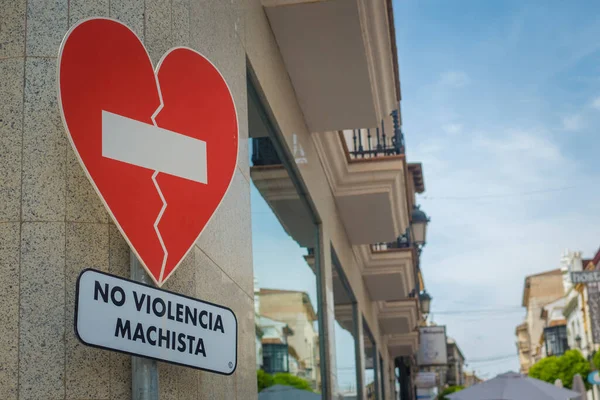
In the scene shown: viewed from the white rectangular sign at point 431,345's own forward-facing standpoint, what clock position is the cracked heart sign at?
The cracked heart sign is roughly at 12 o'clock from the white rectangular sign.

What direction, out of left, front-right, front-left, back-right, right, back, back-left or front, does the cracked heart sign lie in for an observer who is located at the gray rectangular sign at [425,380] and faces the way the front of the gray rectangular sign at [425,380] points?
front

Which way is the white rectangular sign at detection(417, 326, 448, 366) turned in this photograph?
toward the camera

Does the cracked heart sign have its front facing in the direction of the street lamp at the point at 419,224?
no

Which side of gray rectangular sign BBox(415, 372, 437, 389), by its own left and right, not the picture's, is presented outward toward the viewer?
front

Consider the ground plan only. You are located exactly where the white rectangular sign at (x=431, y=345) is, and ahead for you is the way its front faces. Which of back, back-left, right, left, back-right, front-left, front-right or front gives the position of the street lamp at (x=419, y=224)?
front

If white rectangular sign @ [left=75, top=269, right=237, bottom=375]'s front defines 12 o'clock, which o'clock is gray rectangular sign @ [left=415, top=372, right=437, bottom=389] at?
gray rectangular sign @ [left=415, top=372, right=437, bottom=389] is roughly at 8 o'clock from white rectangular sign @ [left=75, top=269, right=237, bottom=375].

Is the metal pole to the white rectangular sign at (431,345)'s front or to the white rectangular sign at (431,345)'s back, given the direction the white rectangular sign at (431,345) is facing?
to the front

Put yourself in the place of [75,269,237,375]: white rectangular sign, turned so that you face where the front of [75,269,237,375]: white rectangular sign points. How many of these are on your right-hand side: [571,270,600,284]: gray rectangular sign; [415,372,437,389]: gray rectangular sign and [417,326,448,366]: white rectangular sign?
0

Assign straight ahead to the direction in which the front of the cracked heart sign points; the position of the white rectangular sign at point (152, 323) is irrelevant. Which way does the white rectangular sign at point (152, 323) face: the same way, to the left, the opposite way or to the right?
the same way

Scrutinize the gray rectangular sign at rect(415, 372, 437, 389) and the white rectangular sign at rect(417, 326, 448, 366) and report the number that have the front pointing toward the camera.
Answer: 2

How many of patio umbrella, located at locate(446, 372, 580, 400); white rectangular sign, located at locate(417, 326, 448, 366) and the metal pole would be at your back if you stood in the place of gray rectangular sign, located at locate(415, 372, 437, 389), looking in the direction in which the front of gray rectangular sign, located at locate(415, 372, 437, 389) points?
0
